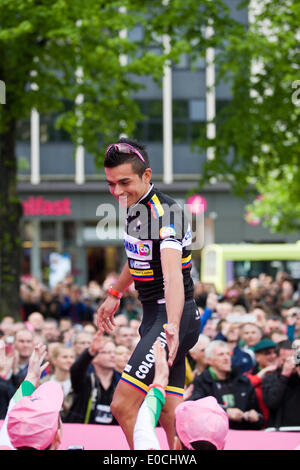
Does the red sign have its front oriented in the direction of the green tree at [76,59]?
yes

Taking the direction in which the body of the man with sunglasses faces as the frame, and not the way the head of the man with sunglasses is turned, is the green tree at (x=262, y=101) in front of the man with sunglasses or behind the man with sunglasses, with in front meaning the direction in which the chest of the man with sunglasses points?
behind

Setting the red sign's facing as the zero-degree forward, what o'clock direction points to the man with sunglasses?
The man with sunglasses is roughly at 12 o'clock from the red sign.

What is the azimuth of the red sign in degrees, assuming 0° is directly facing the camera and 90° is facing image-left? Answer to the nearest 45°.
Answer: approximately 0°

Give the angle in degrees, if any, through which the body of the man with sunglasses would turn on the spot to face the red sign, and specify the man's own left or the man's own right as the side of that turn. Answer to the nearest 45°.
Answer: approximately 135° to the man's own right

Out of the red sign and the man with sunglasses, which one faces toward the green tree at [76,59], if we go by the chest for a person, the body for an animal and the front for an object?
the red sign

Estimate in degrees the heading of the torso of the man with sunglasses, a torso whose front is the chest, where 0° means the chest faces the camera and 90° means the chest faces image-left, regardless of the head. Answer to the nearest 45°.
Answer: approximately 45°

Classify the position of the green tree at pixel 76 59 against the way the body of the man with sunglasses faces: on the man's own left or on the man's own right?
on the man's own right
